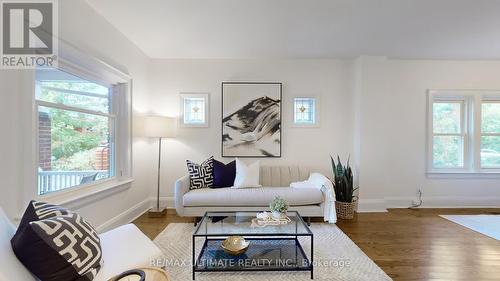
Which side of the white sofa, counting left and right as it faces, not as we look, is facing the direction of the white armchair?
front

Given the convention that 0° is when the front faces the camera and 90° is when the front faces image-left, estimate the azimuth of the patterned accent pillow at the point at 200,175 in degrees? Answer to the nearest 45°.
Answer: approximately 0°

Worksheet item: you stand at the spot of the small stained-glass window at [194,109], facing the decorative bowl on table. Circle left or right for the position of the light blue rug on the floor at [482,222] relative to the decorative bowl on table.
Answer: left

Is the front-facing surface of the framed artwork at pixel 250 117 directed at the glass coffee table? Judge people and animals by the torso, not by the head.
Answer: yes

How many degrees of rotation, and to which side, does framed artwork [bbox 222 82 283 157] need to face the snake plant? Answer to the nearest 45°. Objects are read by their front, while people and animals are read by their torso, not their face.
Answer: approximately 90° to its left

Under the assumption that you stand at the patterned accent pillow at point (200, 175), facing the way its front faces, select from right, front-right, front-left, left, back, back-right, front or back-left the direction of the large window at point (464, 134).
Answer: left

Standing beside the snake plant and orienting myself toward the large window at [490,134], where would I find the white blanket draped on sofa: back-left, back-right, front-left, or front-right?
back-right
